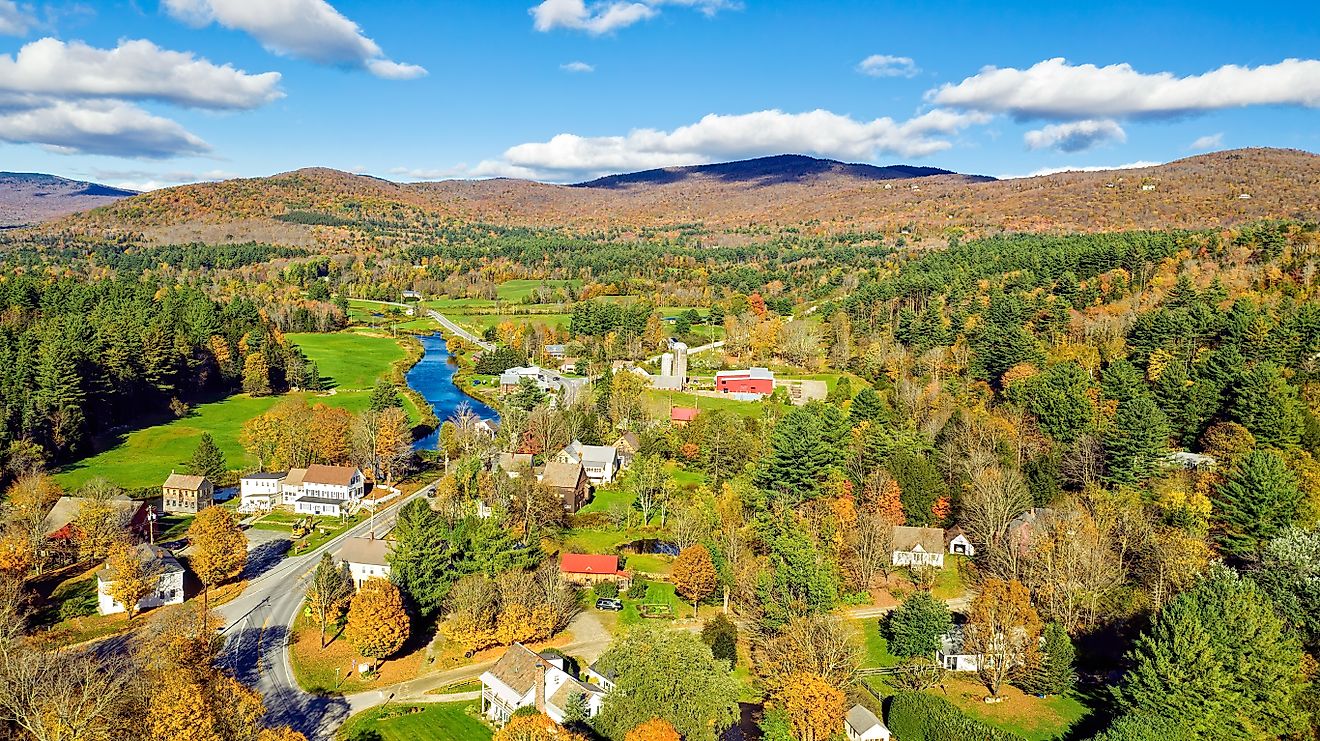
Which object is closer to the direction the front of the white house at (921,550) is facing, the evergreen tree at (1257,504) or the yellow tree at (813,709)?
the yellow tree

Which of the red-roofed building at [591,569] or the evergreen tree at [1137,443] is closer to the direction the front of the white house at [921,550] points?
the red-roofed building

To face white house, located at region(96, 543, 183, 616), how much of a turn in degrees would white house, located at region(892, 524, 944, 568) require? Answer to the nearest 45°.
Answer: approximately 45° to its right

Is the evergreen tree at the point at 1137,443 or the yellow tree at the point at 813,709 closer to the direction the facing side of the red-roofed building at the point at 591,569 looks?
the yellow tree

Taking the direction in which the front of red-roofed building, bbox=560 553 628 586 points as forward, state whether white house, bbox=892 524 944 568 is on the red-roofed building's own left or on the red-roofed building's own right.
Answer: on the red-roofed building's own left

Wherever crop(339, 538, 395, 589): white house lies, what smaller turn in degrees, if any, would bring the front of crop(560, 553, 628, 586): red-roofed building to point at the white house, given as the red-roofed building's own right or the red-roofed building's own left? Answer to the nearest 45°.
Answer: approximately 90° to the red-roofed building's own right

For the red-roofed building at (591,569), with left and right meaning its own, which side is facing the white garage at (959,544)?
left

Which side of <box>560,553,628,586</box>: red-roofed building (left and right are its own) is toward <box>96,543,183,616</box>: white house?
right

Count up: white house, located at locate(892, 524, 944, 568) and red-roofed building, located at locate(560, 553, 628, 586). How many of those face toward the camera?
2

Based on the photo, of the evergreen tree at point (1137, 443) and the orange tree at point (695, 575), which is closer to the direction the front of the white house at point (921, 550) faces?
the orange tree

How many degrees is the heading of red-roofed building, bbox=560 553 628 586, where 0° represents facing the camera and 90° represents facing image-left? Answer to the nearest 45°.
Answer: approximately 0°
